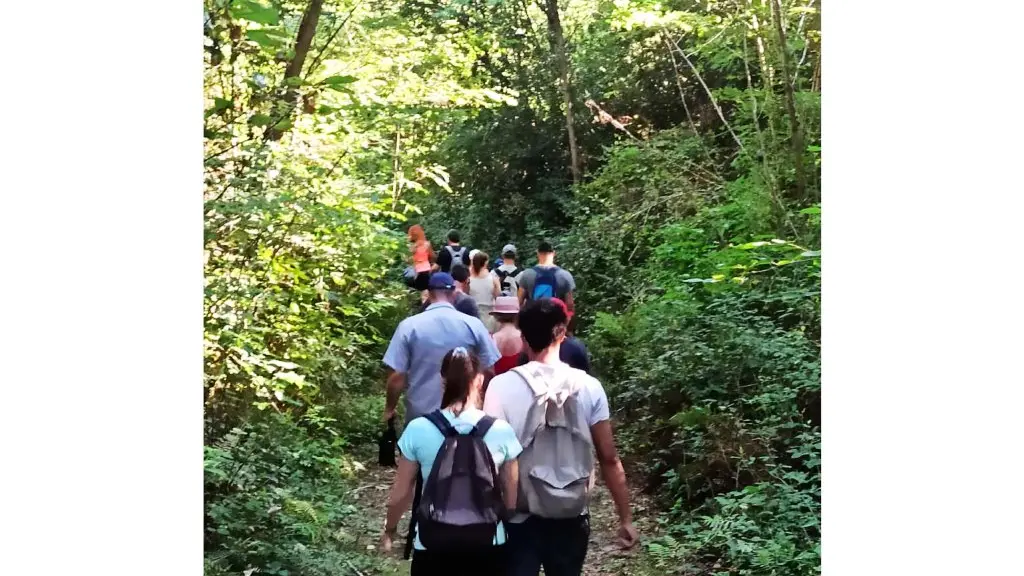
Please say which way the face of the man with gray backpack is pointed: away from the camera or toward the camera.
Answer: away from the camera

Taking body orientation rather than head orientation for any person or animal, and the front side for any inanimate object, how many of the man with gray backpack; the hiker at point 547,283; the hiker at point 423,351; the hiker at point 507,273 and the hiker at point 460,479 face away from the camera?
5

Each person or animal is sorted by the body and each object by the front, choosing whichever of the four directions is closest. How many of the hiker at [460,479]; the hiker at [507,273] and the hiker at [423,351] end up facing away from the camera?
3

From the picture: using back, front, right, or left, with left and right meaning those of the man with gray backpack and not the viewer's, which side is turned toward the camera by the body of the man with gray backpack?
back

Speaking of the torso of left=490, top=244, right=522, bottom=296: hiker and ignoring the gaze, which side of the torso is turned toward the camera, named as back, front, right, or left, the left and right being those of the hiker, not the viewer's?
back

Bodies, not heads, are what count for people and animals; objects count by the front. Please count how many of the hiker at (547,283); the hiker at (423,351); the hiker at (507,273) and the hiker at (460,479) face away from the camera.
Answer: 4

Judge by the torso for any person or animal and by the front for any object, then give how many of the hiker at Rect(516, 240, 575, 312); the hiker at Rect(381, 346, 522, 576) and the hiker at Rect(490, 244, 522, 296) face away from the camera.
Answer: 3

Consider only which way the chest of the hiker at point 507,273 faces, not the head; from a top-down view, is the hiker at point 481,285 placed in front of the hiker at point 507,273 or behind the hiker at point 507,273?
behind

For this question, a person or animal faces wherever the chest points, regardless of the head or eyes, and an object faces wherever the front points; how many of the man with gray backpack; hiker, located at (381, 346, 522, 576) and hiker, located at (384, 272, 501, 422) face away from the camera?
3

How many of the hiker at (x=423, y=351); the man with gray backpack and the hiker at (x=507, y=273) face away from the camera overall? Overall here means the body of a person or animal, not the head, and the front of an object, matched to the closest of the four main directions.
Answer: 3

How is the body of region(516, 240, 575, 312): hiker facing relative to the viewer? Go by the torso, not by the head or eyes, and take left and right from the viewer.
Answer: facing away from the viewer

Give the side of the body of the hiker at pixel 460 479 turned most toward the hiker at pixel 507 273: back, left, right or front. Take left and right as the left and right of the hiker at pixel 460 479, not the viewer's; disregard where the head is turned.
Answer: front

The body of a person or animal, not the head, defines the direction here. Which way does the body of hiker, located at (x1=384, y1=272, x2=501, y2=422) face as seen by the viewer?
away from the camera

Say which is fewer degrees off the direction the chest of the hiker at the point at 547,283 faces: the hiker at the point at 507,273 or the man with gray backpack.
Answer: the hiker

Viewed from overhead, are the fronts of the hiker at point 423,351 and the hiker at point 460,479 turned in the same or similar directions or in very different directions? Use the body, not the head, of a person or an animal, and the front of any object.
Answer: same or similar directions

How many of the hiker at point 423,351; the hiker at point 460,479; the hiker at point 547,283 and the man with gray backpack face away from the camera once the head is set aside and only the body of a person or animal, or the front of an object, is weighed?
4

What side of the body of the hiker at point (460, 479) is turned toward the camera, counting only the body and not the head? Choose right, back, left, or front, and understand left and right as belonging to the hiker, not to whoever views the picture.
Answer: back

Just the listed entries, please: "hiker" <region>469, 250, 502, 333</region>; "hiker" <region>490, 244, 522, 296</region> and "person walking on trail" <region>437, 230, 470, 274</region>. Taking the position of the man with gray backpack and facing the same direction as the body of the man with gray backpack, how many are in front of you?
3

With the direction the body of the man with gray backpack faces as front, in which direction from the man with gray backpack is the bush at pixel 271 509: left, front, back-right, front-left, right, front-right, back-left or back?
front-left

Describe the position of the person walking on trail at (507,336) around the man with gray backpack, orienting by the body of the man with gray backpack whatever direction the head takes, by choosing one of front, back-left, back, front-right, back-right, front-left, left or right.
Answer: front
